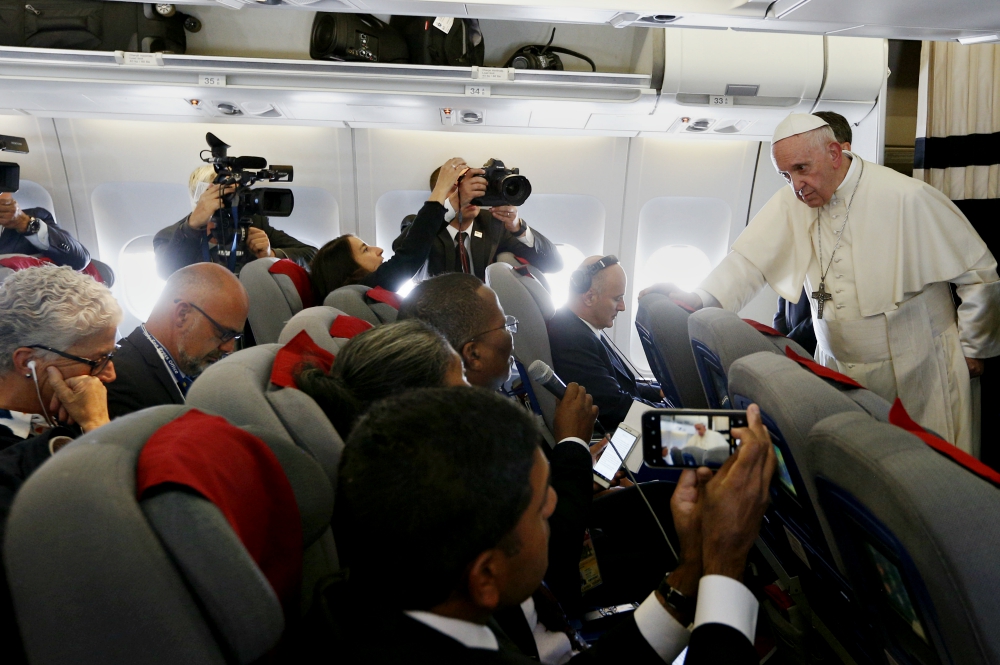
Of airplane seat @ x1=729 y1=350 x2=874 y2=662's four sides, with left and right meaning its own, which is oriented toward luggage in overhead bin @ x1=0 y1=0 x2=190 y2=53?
left

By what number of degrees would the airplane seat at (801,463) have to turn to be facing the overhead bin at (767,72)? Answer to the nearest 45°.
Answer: approximately 45° to its left

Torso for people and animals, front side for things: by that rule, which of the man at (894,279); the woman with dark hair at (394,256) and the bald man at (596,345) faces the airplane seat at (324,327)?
the man

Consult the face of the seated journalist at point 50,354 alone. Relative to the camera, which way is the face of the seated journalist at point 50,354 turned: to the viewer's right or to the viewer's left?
to the viewer's right

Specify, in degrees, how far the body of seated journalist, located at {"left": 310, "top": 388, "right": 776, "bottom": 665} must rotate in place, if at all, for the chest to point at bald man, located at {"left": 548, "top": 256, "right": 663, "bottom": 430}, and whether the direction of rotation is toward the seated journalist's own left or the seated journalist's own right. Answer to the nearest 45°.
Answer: approximately 45° to the seated journalist's own left

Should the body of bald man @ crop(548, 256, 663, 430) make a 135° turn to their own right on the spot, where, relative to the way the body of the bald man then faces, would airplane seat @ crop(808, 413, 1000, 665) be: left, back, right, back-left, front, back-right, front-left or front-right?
front-left
